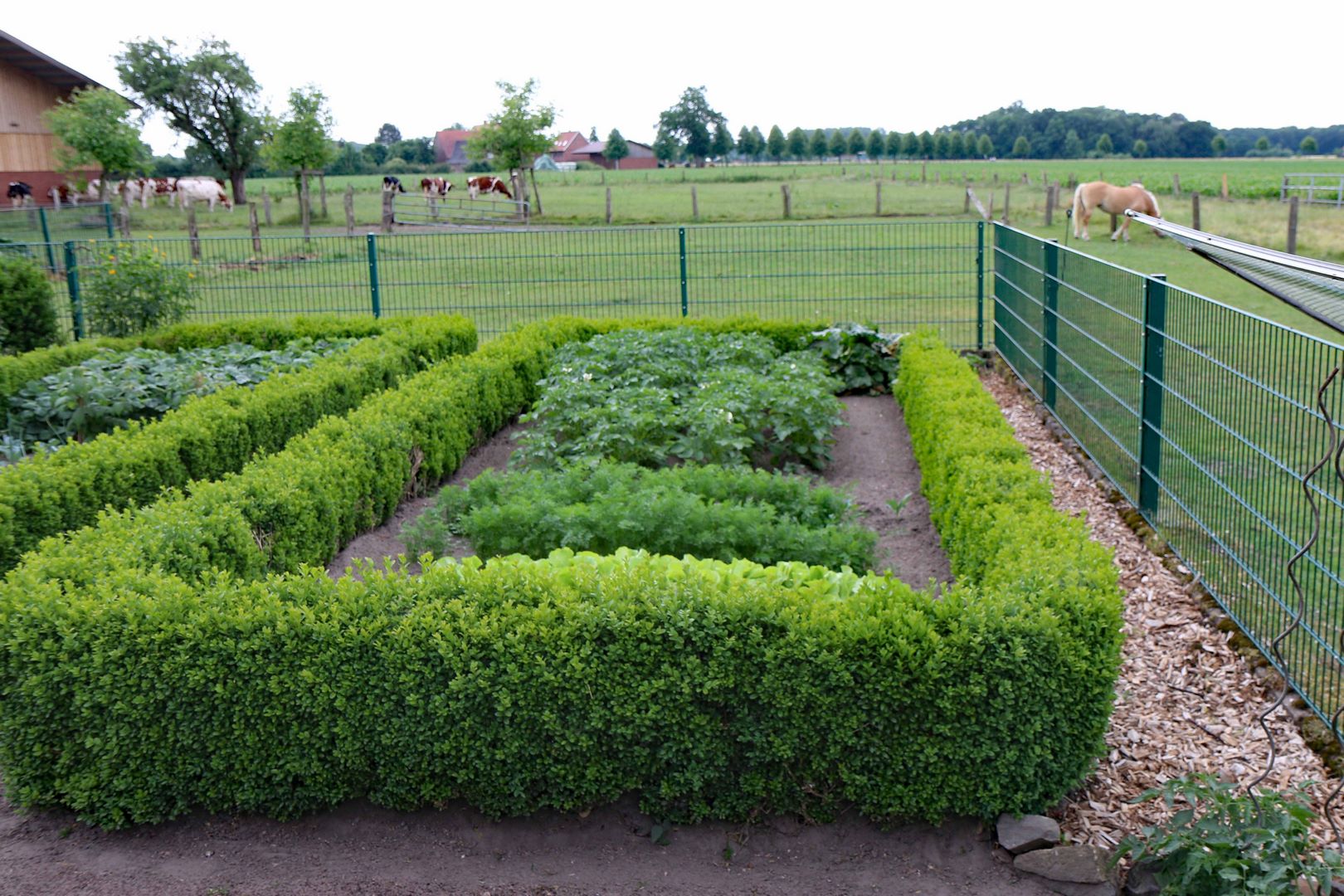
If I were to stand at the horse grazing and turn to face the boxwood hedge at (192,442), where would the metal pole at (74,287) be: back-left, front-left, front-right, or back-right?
front-right

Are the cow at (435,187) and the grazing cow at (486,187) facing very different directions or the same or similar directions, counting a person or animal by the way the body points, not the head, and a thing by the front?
same or similar directions

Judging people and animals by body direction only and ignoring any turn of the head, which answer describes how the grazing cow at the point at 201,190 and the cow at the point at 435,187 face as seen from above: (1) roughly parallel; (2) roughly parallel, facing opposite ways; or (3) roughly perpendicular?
roughly parallel

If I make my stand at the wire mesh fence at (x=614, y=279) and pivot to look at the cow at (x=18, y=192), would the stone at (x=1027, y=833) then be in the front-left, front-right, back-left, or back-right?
back-left

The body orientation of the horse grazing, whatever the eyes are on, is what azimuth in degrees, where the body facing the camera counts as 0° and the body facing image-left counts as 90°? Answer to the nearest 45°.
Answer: approximately 270°
